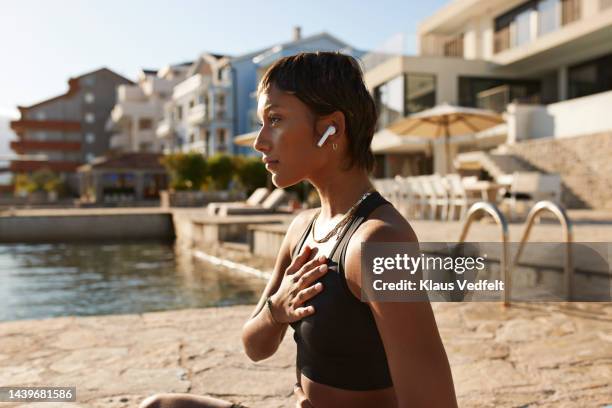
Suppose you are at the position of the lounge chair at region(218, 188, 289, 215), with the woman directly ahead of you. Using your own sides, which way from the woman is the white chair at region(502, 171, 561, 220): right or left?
left

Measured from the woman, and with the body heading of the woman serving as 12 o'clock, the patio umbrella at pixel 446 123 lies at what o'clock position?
The patio umbrella is roughly at 5 o'clock from the woman.

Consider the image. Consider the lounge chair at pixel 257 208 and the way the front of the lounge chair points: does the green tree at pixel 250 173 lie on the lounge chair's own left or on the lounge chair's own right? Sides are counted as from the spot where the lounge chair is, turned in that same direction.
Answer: on the lounge chair's own right

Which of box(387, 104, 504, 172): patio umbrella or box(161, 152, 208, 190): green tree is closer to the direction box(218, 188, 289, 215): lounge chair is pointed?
the green tree

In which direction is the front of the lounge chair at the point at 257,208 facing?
to the viewer's left

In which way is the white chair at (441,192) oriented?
to the viewer's right

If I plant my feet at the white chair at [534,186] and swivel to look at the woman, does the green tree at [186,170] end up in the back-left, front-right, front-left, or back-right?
back-right

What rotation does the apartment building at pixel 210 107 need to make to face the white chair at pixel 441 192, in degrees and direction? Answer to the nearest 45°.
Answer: approximately 45° to its left

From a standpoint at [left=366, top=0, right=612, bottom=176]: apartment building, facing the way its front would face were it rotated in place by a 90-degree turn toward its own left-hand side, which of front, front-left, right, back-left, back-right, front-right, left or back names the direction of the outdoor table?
front-right

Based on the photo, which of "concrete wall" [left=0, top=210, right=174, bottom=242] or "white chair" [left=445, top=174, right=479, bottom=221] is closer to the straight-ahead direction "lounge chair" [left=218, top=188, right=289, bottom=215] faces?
the concrete wall

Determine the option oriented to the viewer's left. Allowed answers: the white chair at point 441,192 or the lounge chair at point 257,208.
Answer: the lounge chair

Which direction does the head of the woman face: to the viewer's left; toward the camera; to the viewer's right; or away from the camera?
to the viewer's left

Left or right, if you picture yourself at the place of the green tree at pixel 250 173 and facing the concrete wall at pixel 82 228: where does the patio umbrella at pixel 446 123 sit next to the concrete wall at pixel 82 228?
left

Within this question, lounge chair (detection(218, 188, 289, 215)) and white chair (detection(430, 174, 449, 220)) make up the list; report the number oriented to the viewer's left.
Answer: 1

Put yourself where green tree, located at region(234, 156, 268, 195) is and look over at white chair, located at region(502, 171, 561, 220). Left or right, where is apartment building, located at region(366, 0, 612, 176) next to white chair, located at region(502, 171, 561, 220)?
left

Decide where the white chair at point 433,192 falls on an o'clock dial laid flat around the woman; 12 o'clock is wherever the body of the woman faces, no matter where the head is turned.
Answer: The white chair is roughly at 5 o'clock from the woman.
